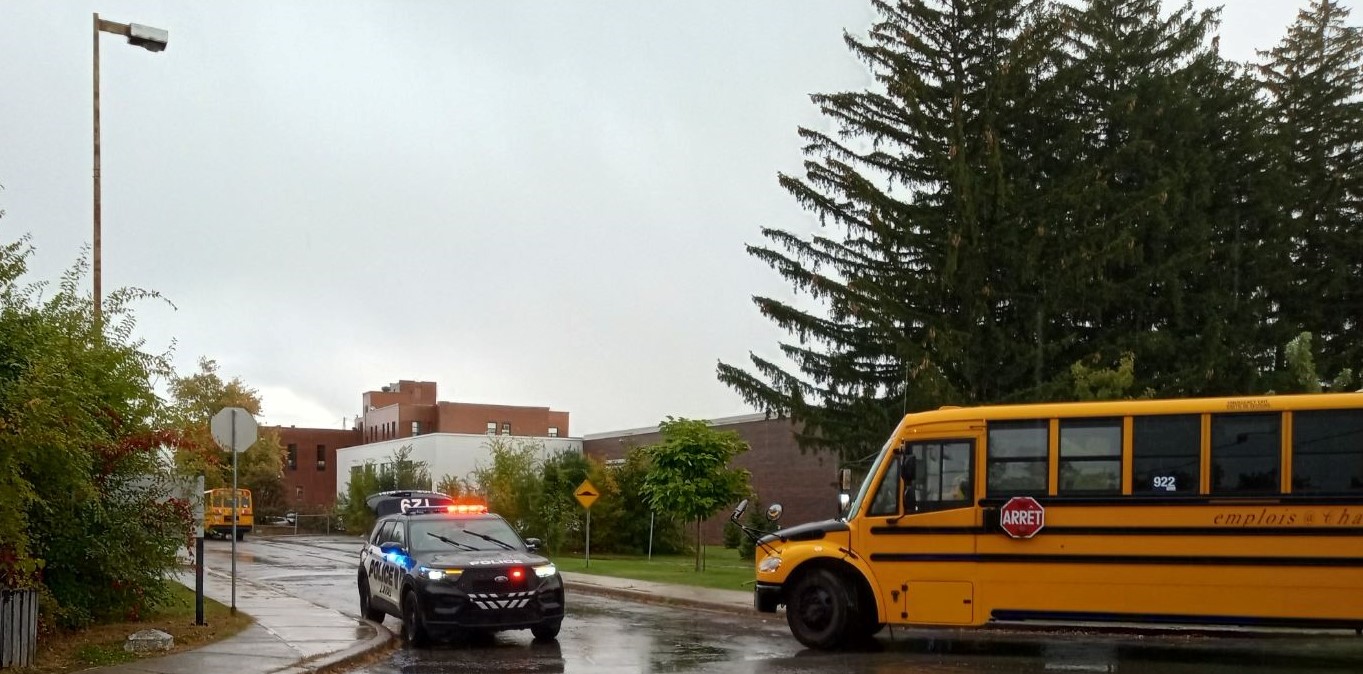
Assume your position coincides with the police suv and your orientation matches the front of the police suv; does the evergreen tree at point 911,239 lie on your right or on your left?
on your left

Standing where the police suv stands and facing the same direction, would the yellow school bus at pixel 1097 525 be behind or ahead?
ahead

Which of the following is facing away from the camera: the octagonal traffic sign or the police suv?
the octagonal traffic sign

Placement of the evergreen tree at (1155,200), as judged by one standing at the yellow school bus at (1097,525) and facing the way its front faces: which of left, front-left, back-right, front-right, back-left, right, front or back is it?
right

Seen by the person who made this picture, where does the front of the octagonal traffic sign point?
facing away from the viewer

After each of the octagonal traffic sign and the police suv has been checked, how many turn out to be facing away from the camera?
1

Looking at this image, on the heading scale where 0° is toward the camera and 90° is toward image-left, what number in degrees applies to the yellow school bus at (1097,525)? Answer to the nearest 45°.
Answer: approximately 90°

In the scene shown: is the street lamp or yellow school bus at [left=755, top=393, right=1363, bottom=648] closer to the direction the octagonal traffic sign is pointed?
the street lamp

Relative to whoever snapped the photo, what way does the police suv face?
facing the viewer and to the right of the viewer

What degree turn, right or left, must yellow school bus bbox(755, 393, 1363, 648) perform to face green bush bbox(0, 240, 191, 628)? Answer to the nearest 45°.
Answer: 0° — it already faces it

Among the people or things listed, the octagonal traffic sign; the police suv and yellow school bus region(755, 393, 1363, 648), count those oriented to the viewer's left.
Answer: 1
